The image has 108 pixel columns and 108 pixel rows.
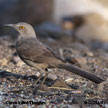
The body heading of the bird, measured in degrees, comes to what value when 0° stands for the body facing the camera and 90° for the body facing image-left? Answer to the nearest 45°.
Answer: approximately 90°
